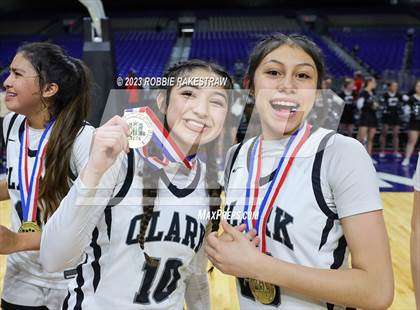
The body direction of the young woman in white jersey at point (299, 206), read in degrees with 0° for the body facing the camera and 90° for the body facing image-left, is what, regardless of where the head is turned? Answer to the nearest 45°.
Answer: approximately 45°

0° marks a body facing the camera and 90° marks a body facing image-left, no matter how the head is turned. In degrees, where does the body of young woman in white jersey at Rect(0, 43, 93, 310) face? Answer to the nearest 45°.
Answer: approximately 45°

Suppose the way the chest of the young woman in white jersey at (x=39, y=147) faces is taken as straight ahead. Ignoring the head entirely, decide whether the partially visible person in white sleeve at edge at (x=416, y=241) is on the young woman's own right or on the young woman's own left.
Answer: on the young woman's own left
